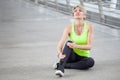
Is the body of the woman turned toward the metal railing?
no

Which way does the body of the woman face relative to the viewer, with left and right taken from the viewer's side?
facing the viewer
